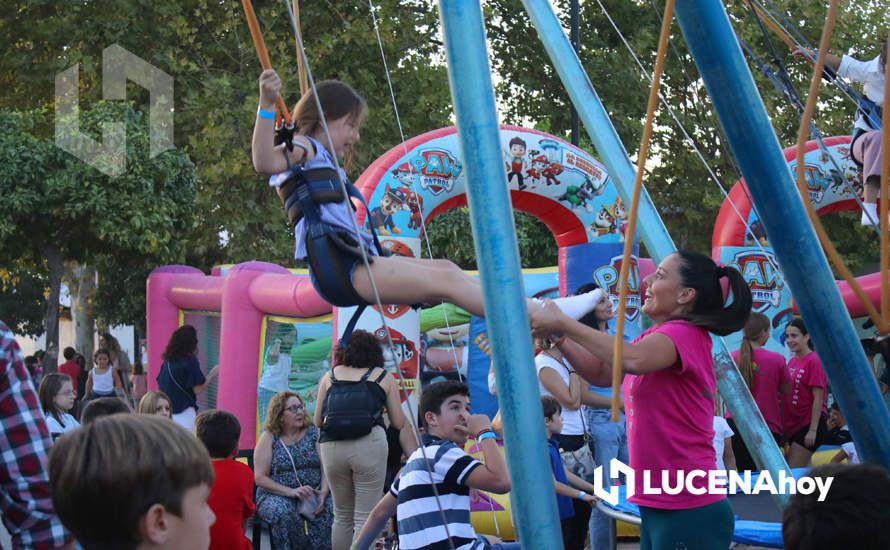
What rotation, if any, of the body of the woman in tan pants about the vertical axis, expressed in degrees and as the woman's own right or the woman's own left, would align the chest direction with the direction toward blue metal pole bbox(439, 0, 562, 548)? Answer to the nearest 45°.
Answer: approximately 180°

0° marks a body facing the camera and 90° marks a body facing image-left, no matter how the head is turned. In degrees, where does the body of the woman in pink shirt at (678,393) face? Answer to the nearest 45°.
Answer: approximately 90°

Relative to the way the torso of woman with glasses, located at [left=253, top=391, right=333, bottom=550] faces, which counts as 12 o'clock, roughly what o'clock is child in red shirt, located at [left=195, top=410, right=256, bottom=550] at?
The child in red shirt is roughly at 2 o'clock from the woman with glasses.

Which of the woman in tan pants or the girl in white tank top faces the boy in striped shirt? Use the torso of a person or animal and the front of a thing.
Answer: the girl in white tank top

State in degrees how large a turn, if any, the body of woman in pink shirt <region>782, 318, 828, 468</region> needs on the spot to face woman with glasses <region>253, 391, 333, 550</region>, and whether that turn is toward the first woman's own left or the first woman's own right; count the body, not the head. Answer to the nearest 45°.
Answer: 0° — they already face them

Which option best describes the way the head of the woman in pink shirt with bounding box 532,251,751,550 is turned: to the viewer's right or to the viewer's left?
to the viewer's left

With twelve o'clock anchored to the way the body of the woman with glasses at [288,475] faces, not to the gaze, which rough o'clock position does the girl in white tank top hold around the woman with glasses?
The girl in white tank top is roughly at 7 o'clock from the woman with glasses.

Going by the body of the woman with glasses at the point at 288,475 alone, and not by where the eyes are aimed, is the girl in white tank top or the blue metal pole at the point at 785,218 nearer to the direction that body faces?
the blue metal pole

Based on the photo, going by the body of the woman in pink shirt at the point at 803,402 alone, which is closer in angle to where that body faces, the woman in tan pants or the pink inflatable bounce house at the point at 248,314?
the woman in tan pants

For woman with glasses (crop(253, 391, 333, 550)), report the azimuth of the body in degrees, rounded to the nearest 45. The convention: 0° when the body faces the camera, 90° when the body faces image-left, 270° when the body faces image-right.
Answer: approximately 315°

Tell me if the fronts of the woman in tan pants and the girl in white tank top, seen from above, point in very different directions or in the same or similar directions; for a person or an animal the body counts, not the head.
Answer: very different directions

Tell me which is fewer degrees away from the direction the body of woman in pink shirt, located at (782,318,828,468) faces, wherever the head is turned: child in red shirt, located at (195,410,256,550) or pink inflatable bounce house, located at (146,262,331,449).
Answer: the child in red shirt

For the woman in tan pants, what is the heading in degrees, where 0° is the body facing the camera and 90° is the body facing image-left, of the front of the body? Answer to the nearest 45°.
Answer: approximately 180°

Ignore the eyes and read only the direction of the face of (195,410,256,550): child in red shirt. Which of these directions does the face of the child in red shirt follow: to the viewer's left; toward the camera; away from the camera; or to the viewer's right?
away from the camera
